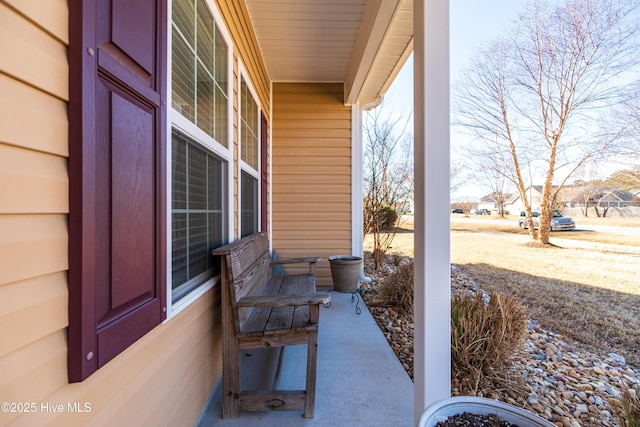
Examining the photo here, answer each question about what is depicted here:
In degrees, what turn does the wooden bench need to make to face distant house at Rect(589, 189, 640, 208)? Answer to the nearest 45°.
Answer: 0° — it already faces it

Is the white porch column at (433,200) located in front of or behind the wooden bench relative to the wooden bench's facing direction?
in front

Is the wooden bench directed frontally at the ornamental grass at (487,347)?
yes

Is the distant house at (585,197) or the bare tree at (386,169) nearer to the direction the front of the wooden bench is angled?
the distant house

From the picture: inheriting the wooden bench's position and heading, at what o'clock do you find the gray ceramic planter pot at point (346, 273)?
The gray ceramic planter pot is roughly at 10 o'clock from the wooden bench.

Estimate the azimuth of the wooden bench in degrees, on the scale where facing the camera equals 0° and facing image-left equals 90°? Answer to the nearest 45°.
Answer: approximately 270°

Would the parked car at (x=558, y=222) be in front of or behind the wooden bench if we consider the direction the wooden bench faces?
in front

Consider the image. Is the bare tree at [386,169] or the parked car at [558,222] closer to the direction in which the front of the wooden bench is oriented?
the parked car

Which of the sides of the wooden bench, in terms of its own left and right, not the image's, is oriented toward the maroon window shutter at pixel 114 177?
right

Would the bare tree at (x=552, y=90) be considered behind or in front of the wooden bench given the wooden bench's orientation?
in front

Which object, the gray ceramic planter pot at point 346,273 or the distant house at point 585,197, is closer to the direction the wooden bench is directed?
the distant house

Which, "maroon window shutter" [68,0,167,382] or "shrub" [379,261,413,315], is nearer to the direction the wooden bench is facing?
the shrub

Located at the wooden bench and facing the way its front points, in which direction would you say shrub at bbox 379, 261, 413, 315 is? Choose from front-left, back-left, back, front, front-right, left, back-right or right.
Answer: front-left
